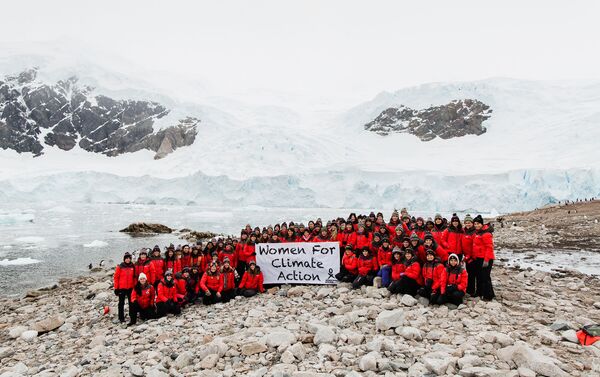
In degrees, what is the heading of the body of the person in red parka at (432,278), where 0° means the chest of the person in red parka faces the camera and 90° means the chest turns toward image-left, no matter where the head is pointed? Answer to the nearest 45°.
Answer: approximately 45°

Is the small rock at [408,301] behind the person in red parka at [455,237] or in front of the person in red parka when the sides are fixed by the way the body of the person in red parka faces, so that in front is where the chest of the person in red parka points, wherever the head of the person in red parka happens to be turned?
in front

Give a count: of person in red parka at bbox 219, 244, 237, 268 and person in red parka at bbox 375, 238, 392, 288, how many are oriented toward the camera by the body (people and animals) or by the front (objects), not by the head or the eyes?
2

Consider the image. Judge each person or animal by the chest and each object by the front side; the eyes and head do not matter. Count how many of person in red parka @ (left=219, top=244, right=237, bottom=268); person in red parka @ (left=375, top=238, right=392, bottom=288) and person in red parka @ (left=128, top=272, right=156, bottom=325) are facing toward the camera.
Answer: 3

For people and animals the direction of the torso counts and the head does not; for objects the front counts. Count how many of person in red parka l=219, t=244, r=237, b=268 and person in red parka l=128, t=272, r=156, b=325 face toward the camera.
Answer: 2

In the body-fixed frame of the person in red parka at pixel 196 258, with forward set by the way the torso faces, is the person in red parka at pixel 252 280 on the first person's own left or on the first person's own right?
on the first person's own left

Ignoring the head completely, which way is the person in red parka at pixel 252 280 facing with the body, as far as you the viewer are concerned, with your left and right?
facing the viewer

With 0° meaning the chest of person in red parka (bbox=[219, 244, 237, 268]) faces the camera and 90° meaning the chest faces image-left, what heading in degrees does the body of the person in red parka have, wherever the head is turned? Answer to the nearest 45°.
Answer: approximately 0°

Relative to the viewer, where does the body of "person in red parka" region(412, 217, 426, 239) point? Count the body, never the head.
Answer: toward the camera

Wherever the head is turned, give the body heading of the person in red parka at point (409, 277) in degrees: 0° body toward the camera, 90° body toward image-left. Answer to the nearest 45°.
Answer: approximately 45°

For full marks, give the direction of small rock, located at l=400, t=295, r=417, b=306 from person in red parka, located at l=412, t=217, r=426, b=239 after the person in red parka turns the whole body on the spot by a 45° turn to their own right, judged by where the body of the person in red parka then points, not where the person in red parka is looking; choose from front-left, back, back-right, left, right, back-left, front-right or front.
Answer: front-left

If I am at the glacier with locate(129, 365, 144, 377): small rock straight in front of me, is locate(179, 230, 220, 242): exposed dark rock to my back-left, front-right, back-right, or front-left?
front-right

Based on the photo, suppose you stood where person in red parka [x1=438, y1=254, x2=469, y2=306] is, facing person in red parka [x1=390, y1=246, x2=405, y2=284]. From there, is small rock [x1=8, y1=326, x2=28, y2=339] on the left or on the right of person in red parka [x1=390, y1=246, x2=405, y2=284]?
left
